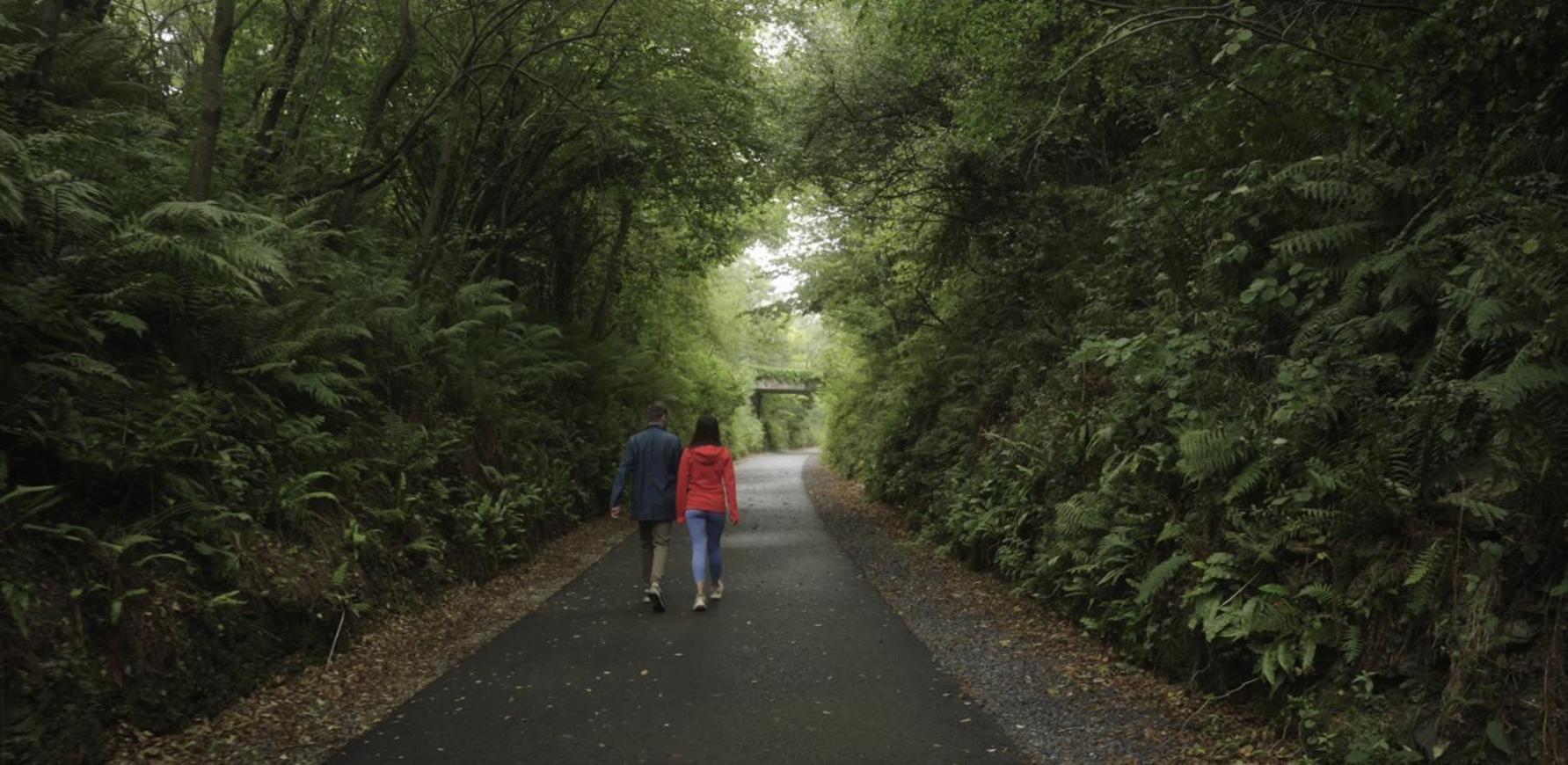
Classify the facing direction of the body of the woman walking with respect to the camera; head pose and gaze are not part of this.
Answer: away from the camera

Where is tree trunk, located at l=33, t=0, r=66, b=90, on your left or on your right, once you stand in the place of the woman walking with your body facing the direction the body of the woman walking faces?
on your left

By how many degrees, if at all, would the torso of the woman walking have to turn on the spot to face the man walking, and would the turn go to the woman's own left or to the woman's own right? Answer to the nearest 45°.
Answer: approximately 90° to the woman's own left

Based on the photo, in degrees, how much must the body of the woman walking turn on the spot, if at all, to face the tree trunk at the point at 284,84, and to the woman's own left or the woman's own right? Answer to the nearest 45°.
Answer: approximately 90° to the woman's own left

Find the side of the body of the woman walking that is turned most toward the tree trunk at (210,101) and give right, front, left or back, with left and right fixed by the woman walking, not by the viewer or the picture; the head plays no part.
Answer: left

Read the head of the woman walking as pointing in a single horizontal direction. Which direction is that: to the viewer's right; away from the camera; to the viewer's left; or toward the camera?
away from the camera
